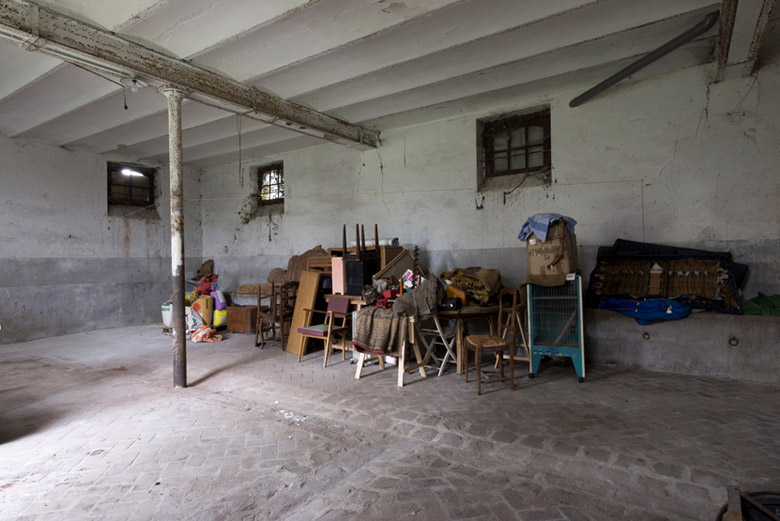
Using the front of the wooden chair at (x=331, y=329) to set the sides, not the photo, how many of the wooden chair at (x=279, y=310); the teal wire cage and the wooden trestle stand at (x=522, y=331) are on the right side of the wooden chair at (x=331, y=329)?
1

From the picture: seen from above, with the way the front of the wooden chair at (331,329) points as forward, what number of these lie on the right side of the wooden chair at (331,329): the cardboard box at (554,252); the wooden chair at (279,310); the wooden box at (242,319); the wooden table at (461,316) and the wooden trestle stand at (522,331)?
2

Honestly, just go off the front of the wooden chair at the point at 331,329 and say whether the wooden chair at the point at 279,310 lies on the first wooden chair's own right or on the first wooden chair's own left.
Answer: on the first wooden chair's own right

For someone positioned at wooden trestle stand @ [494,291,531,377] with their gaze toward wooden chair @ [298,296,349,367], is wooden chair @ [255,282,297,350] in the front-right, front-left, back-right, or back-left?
front-right

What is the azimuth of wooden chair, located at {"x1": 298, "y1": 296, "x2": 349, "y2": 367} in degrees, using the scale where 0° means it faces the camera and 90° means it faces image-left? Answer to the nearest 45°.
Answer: approximately 45°

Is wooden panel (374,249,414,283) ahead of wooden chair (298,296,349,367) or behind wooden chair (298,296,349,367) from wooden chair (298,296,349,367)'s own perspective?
behind

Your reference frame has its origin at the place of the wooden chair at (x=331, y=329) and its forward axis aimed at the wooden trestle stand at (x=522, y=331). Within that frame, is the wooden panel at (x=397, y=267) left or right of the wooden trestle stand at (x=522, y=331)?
left

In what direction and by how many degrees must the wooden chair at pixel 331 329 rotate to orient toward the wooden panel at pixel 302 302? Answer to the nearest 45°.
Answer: approximately 90° to its right

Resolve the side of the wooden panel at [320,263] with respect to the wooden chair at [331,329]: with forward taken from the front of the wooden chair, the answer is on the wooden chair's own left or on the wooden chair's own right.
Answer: on the wooden chair's own right
